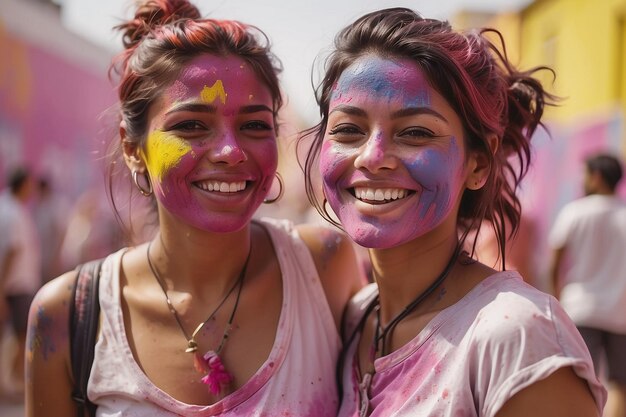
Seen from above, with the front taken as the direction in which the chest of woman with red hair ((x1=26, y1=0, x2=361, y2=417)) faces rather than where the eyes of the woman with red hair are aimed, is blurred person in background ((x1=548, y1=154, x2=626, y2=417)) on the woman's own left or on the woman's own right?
on the woman's own left

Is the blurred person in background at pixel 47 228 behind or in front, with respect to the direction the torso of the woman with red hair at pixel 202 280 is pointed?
behind

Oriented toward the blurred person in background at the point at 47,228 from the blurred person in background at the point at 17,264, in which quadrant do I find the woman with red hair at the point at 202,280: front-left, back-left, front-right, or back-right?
back-right

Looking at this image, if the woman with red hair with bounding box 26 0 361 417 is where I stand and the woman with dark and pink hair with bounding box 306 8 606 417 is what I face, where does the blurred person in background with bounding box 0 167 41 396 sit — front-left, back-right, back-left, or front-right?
back-left

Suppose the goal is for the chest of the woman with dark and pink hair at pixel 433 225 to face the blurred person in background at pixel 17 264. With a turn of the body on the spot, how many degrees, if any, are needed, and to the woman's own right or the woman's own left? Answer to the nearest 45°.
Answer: approximately 90° to the woman's own right

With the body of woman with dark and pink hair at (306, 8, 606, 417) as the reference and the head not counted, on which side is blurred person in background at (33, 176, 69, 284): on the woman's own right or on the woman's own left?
on the woman's own right

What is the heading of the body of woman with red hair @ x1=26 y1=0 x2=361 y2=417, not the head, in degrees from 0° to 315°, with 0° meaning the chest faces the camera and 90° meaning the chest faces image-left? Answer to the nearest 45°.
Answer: approximately 0°

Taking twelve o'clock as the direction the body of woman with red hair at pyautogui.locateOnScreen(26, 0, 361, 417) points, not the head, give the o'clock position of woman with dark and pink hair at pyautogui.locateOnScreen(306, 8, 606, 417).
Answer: woman with dark and pink hair at pyautogui.locateOnScreen(306, 8, 606, 417) is roughly at 10 o'clock from woman with red hair at pyautogui.locateOnScreen(26, 0, 361, 417).

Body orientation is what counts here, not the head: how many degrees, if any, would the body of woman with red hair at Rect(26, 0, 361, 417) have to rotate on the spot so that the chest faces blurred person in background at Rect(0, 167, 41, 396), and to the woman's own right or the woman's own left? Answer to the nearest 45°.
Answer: approximately 180°

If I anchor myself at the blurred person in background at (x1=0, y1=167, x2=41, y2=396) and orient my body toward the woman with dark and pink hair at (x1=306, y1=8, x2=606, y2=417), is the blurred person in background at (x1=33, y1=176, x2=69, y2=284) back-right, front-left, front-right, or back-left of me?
back-left

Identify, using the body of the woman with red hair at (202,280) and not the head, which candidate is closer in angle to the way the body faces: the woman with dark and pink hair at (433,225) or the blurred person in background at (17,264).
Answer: the woman with dark and pink hair
